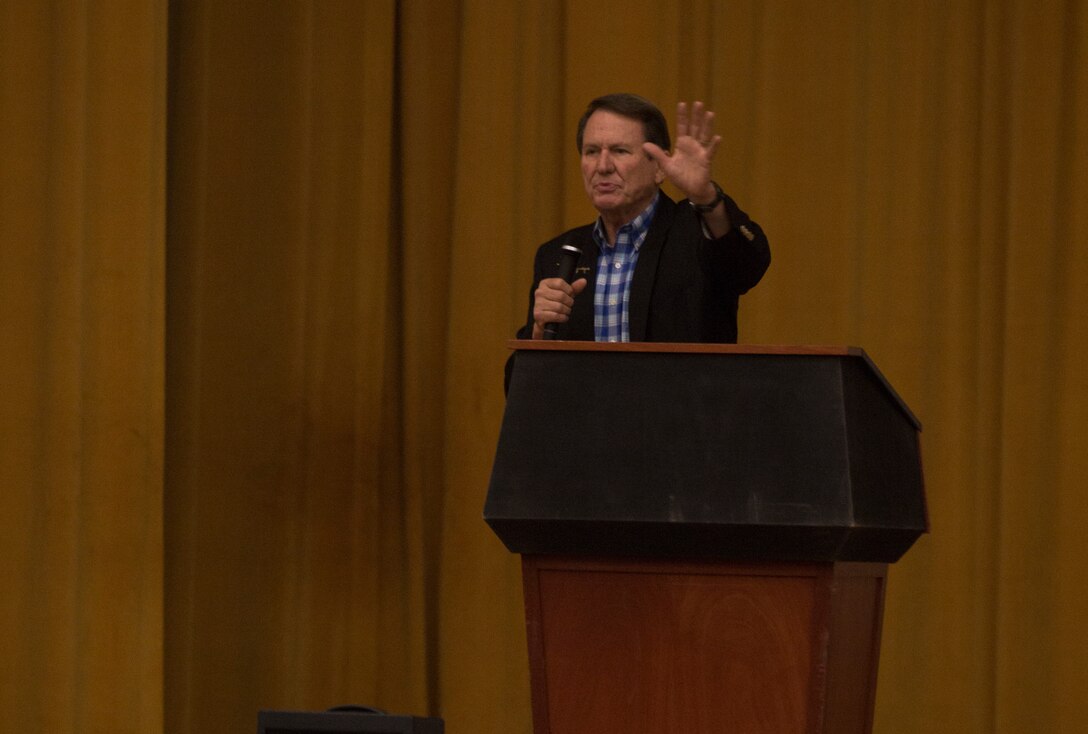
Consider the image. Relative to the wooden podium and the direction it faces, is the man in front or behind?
behind

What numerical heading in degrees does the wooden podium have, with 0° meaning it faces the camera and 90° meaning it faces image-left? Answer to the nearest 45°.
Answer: approximately 0°

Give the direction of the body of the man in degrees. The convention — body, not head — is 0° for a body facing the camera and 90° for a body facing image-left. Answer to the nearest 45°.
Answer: approximately 45°
